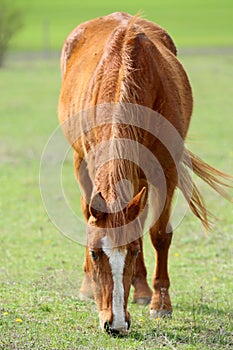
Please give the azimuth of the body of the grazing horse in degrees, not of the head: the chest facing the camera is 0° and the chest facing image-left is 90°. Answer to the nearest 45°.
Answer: approximately 0°
